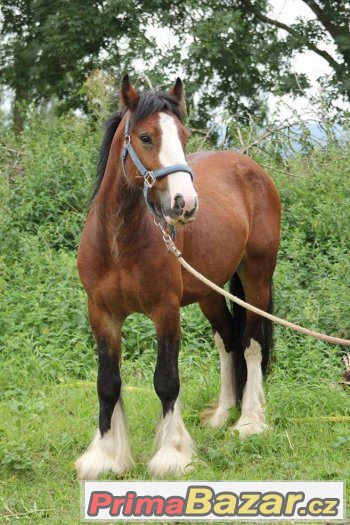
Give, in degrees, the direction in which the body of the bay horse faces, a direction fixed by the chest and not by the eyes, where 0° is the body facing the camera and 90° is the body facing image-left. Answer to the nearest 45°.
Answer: approximately 45°
